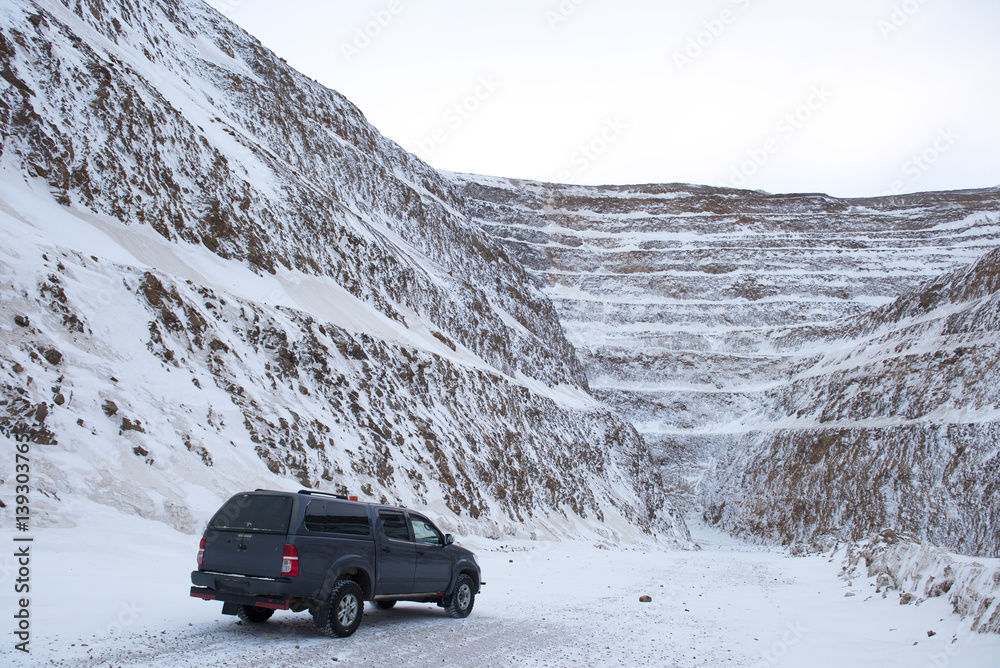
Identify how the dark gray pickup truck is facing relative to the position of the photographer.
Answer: facing away from the viewer and to the right of the viewer
